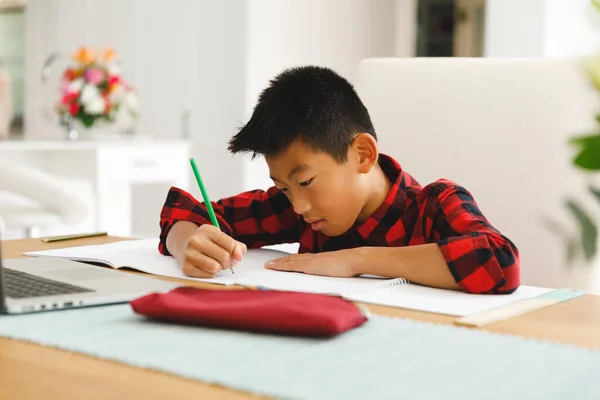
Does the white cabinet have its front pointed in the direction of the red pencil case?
yes

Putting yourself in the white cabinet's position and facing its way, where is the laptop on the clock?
The laptop is roughly at 12 o'clock from the white cabinet.

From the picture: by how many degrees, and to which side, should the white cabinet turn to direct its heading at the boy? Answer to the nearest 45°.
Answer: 0° — it already faces them

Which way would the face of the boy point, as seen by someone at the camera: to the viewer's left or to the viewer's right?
to the viewer's left

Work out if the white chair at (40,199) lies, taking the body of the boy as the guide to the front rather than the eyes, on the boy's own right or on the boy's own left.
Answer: on the boy's own right

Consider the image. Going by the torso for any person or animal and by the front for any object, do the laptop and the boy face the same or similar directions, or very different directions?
very different directions

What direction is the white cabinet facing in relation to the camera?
toward the camera

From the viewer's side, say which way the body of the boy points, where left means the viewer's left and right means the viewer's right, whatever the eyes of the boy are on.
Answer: facing the viewer and to the left of the viewer

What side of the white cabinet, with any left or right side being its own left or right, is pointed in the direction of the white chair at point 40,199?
front

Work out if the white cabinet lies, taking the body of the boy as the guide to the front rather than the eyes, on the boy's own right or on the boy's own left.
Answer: on the boy's own right
